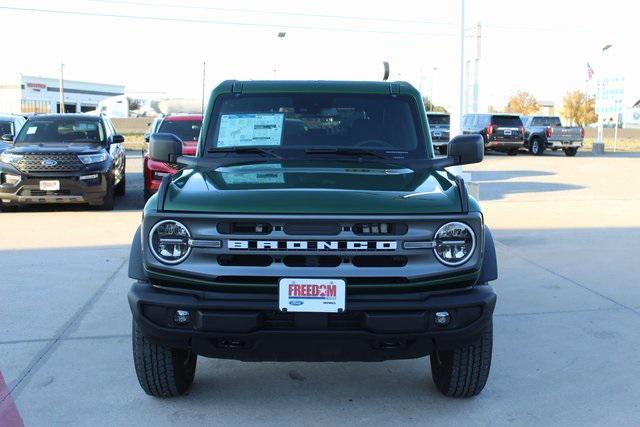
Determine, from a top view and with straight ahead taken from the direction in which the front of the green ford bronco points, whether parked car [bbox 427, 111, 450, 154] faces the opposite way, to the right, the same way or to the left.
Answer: the opposite way

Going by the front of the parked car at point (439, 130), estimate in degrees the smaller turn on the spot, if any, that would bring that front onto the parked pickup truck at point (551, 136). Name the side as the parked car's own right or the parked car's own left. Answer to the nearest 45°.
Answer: approximately 45° to the parked car's own right

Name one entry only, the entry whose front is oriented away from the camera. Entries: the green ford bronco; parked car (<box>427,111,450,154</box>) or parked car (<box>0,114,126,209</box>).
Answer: parked car (<box>427,111,450,154</box>)

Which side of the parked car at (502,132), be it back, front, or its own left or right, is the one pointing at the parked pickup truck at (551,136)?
right

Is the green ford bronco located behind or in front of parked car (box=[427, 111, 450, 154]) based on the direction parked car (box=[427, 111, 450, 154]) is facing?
behind

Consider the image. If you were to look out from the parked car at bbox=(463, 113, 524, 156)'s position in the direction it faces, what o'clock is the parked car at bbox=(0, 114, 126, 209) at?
the parked car at bbox=(0, 114, 126, 209) is roughly at 8 o'clock from the parked car at bbox=(463, 113, 524, 156).

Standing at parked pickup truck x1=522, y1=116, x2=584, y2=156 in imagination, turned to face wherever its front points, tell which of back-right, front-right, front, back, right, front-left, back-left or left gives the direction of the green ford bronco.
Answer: back-left

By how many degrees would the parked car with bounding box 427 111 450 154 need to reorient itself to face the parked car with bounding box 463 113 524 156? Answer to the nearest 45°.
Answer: approximately 45° to its right

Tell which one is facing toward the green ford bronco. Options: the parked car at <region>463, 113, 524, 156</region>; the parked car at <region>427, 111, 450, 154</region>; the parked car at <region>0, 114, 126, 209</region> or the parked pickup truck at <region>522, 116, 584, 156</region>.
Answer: the parked car at <region>0, 114, 126, 209</region>

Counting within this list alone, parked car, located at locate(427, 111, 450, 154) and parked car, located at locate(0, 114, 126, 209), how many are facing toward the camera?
1

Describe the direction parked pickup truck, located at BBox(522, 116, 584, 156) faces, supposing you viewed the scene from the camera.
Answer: facing away from the viewer and to the left of the viewer
